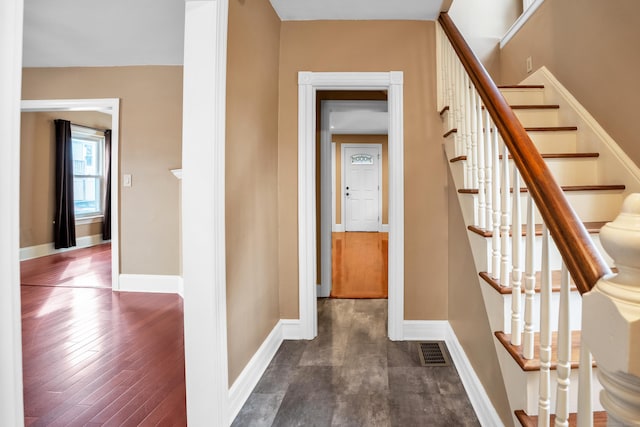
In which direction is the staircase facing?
toward the camera

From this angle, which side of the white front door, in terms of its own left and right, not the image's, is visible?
front

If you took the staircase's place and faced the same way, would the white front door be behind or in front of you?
behind

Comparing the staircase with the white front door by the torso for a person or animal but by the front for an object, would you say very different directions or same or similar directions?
same or similar directions

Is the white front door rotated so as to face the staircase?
yes

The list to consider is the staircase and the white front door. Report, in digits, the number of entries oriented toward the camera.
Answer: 2
